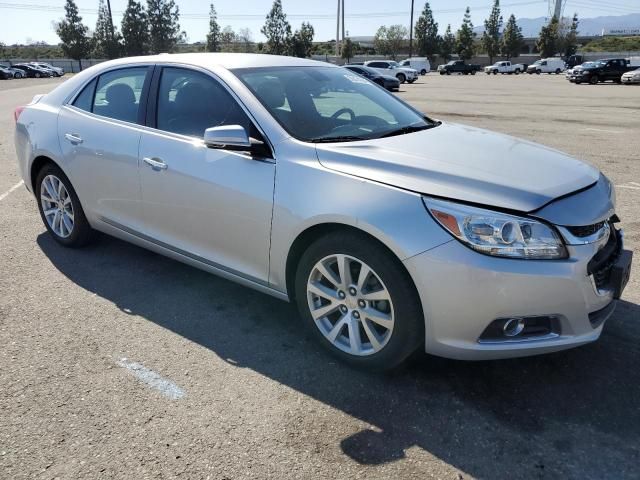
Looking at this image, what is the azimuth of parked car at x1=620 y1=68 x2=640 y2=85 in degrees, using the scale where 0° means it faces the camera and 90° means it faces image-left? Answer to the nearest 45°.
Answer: approximately 45°

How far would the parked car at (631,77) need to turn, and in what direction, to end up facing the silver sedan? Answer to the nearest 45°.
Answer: approximately 45° to its left

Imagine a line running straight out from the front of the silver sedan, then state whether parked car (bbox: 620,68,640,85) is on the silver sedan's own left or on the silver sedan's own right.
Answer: on the silver sedan's own left

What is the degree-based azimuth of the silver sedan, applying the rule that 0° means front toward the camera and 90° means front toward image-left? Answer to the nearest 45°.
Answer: approximately 315°

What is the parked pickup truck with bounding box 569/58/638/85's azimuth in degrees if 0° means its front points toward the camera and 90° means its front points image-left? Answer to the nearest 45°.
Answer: approximately 45°

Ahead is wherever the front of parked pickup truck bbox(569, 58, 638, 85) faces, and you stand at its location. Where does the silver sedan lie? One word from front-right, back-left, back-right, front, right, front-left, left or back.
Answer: front-left

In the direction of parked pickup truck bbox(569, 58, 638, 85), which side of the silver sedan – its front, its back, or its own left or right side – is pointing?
left

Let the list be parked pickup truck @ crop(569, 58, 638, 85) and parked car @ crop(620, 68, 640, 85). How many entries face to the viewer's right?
0
